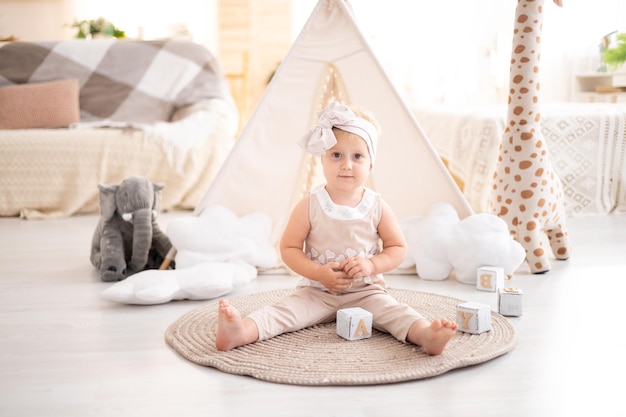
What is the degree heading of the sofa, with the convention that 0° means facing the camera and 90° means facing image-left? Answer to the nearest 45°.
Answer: approximately 0°

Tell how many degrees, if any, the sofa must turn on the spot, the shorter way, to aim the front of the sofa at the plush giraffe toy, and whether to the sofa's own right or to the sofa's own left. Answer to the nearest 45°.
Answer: approximately 45° to the sofa's own left

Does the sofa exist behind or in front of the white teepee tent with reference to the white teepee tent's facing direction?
behind

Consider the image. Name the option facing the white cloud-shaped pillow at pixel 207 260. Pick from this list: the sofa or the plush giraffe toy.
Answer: the sofa

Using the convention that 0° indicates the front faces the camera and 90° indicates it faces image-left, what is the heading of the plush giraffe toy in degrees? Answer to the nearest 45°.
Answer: approximately 315°

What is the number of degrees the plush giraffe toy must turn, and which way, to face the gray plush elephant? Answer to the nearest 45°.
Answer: approximately 135° to its right

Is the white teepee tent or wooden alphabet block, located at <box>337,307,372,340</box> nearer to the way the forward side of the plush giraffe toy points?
the wooden alphabet block

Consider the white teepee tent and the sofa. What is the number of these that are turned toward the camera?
2

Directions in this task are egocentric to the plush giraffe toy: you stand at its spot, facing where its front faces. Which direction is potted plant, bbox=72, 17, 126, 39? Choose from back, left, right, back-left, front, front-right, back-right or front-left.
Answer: back

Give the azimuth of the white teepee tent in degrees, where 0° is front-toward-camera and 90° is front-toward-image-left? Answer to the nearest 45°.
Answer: approximately 0°

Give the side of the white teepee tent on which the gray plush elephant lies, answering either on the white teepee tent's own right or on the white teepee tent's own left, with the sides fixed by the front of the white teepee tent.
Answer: on the white teepee tent's own right
